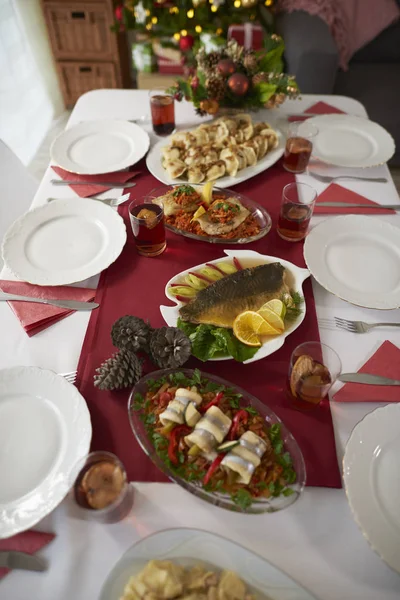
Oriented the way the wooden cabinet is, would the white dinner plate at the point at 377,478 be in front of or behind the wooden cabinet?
in front

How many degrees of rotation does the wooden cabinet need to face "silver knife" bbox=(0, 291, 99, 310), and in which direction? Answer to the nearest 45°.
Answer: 0° — it already faces it

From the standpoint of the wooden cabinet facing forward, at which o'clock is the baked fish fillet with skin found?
The baked fish fillet with skin is roughly at 12 o'clock from the wooden cabinet.

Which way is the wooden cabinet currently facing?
toward the camera

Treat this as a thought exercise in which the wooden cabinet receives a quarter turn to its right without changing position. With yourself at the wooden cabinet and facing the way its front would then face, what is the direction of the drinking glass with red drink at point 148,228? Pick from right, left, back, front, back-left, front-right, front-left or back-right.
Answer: left

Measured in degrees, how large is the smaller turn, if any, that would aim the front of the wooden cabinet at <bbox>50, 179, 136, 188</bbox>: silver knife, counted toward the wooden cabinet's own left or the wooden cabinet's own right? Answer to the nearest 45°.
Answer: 0° — it already faces it

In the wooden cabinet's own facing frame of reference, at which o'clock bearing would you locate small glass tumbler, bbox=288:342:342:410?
The small glass tumbler is roughly at 12 o'clock from the wooden cabinet.

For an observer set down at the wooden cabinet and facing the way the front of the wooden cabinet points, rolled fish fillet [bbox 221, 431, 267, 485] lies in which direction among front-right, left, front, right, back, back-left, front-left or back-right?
front

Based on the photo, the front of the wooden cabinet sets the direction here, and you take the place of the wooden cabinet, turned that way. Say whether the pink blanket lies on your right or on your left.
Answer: on your left

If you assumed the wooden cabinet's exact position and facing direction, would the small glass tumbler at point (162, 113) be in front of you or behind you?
in front

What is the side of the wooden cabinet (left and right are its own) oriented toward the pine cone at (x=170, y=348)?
front

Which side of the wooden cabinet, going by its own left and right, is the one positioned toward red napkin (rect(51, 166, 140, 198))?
front

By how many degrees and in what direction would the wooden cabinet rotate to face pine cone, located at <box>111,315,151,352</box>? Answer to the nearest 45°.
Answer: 0° — it already faces it

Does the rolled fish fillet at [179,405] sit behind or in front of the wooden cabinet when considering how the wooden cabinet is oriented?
in front
